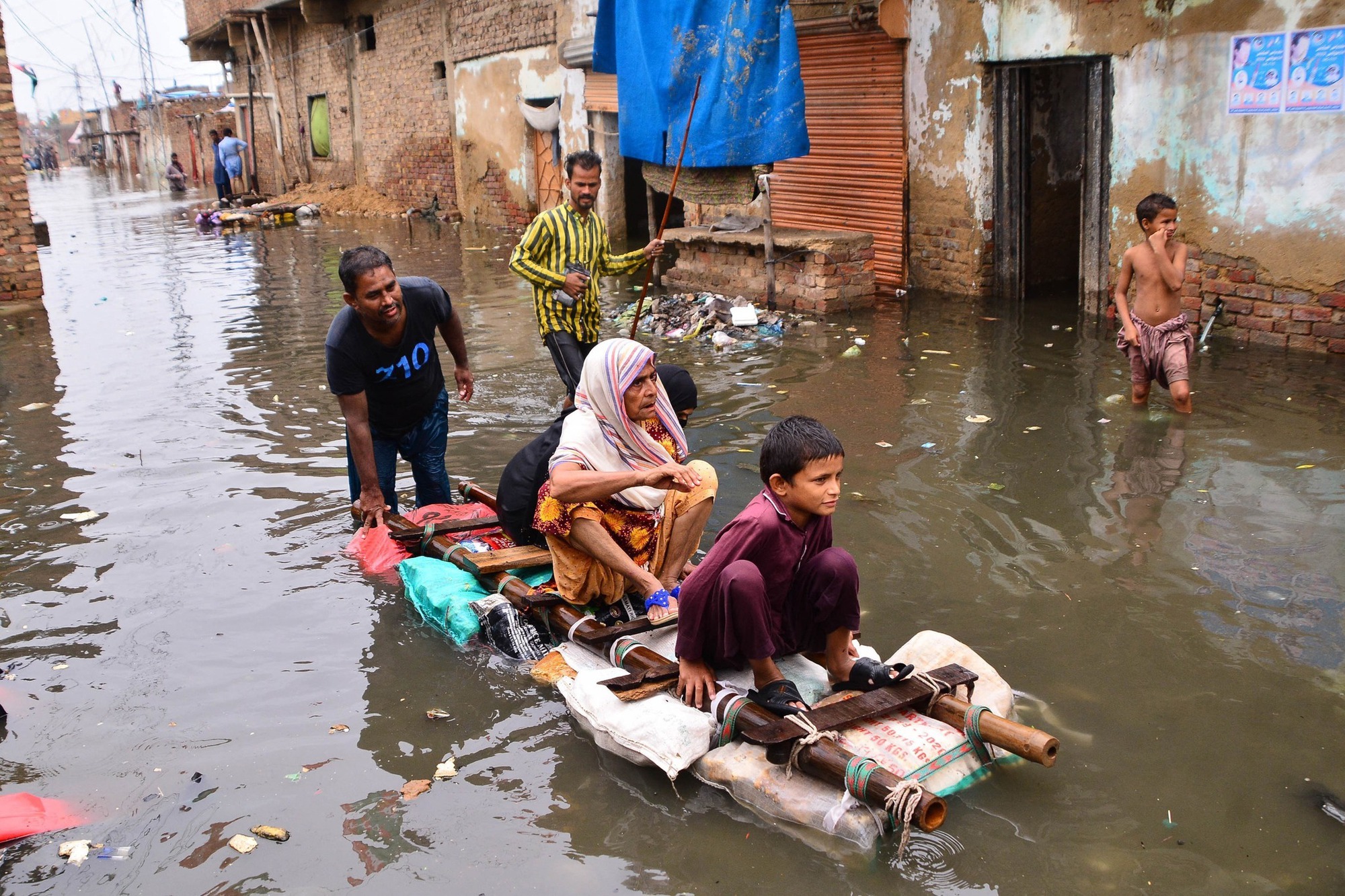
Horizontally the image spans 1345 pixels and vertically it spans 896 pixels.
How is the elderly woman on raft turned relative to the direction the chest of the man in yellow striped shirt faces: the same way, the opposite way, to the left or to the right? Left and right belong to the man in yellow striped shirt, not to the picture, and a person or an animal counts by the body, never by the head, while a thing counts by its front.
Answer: the same way

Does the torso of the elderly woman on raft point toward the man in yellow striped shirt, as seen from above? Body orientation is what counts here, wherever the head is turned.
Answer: no

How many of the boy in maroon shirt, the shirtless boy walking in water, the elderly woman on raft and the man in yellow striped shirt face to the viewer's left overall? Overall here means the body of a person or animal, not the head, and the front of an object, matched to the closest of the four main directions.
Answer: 0

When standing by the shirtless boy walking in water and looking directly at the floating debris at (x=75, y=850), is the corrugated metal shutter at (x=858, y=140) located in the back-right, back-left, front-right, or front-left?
back-right

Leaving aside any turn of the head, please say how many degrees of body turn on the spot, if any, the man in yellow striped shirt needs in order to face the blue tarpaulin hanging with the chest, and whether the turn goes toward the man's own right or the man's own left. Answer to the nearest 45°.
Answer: approximately 135° to the man's own left

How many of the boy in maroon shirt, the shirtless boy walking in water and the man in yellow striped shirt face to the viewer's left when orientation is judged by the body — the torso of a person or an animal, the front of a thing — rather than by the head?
0

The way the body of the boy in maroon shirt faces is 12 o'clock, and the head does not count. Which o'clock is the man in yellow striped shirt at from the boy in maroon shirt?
The man in yellow striped shirt is roughly at 7 o'clock from the boy in maroon shirt.

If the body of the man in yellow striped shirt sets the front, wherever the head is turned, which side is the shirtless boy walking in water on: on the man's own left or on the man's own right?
on the man's own left

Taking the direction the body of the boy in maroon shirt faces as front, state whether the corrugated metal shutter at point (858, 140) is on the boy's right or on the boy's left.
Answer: on the boy's left

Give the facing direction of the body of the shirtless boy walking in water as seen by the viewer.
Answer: toward the camera

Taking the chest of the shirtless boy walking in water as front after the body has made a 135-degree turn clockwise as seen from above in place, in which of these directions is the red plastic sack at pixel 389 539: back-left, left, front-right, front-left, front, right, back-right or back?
left

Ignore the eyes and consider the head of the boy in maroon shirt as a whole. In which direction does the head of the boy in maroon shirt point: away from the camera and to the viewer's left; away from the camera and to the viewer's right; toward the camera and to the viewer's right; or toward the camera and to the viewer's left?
toward the camera and to the viewer's right

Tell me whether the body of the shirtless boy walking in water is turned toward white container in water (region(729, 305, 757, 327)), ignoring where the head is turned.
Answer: no

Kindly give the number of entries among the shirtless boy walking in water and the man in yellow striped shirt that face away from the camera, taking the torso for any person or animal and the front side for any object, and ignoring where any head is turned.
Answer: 0

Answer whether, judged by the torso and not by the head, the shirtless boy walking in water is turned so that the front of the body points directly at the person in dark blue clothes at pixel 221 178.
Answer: no
